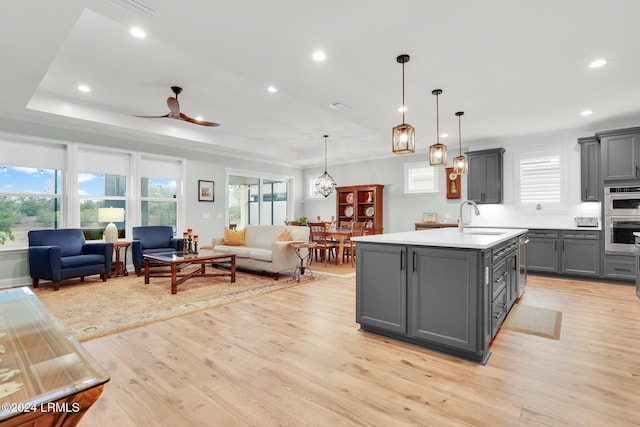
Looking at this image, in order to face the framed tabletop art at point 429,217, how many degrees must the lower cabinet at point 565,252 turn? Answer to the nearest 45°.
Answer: approximately 90° to its right

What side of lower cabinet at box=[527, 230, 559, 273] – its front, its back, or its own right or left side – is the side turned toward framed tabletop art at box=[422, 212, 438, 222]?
right

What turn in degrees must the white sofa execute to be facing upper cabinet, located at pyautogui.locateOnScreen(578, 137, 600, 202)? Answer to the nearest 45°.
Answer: approximately 135° to its left

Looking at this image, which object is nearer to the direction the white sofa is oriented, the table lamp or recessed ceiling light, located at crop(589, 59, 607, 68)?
the table lamp

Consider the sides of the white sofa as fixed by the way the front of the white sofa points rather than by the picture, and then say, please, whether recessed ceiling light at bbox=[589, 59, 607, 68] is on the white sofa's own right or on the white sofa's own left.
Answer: on the white sofa's own left

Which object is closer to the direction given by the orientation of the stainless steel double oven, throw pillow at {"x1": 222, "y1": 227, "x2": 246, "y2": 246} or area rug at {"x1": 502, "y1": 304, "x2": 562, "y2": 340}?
the area rug

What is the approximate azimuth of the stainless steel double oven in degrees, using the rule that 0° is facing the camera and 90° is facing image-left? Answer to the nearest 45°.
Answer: approximately 0°

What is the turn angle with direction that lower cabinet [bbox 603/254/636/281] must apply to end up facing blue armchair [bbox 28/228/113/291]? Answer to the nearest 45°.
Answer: approximately 45° to its right

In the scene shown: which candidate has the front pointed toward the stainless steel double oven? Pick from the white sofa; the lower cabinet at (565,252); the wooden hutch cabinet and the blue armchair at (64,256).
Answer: the blue armchair

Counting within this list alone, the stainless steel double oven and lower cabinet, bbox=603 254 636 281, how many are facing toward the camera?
2
